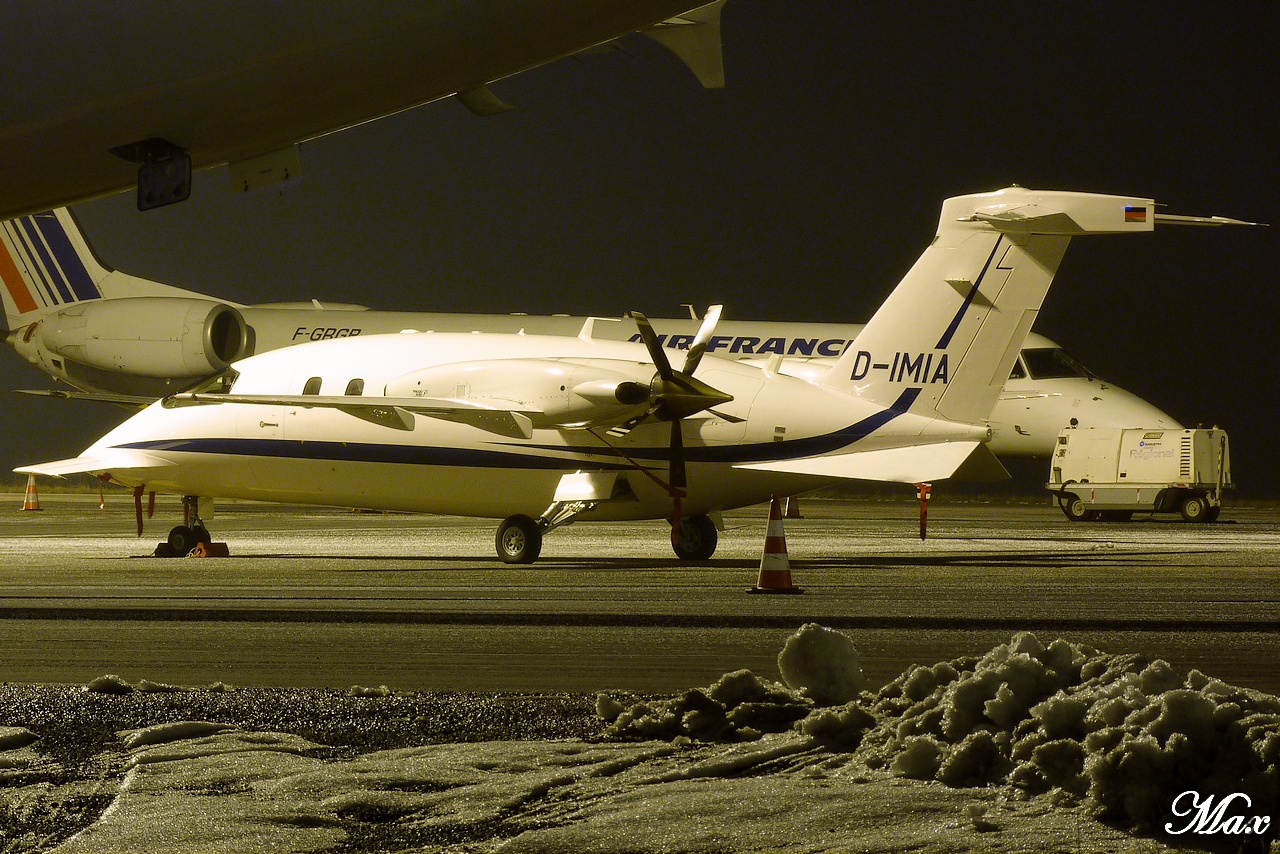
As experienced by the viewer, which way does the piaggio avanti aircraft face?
facing away from the viewer and to the left of the viewer

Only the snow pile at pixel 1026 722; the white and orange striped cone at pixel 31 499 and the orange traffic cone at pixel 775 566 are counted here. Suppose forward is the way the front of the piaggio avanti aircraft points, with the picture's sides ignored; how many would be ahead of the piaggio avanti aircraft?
1

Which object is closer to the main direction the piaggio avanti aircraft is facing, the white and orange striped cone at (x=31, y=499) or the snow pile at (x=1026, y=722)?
the white and orange striped cone

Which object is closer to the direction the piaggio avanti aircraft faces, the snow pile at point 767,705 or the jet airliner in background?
the jet airliner in background

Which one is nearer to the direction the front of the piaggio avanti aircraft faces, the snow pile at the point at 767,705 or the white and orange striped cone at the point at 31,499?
the white and orange striped cone

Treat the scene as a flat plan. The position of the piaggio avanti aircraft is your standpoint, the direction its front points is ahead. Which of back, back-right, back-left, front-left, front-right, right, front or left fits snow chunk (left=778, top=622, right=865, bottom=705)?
back-left

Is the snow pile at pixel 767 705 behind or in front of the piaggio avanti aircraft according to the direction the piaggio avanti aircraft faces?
behind

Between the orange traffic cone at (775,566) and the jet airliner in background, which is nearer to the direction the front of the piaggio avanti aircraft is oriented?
the jet airliner in background

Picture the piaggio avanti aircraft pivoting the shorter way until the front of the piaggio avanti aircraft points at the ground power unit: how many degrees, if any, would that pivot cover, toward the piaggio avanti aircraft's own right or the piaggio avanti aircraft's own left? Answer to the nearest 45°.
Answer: approximately 90° to the piaggio avanti aircraft's own right

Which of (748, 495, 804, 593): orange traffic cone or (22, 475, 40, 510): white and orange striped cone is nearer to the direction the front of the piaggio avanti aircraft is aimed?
the white and orange striped cone

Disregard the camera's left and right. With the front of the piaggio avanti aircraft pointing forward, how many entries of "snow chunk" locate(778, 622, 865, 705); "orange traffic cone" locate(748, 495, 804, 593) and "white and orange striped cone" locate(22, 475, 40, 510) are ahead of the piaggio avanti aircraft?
1

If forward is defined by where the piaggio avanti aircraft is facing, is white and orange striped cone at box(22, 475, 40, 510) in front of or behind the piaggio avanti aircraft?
in front

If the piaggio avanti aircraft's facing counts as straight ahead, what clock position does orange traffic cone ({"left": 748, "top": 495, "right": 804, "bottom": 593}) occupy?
The orange traffic cone is roughly at 7 o'clock from the piaggio avanti aircraft.

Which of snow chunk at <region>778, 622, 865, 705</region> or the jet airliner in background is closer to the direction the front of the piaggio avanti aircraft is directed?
the jet airliner in background
